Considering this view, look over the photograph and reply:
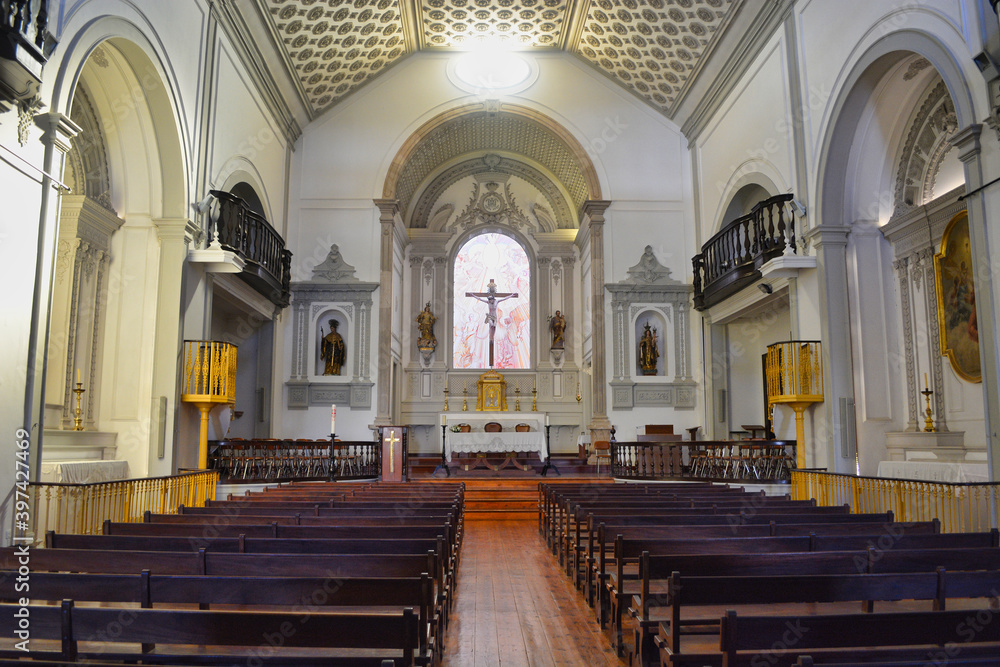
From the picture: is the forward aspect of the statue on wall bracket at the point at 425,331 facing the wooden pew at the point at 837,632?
yes

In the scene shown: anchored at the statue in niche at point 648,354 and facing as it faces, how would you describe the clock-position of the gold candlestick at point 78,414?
The gold candlestick is roughly at 1 o'clock from the statue in niche.

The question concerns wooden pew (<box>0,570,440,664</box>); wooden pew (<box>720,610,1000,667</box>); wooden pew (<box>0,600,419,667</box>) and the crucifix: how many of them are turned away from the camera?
3

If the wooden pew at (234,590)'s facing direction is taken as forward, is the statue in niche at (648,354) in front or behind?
in front

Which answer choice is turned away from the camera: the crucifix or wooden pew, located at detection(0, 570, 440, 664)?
the wooden pew

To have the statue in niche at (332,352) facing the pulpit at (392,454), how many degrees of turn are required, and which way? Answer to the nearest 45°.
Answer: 0° — it already faces it

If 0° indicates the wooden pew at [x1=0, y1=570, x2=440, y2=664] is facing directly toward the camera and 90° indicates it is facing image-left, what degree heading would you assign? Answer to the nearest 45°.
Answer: approximately 180°

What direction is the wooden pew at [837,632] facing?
away from the camera

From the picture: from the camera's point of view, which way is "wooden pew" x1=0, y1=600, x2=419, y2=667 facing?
away from the camera

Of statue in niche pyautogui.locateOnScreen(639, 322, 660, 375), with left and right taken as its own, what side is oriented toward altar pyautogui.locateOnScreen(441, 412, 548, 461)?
right

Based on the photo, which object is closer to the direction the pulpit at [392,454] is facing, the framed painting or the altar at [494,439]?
the framed painting

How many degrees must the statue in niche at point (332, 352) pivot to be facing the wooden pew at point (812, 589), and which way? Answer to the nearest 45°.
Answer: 0° — it already faces it

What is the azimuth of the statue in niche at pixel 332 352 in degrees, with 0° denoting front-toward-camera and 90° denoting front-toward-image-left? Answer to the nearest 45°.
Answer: approximately 0°
